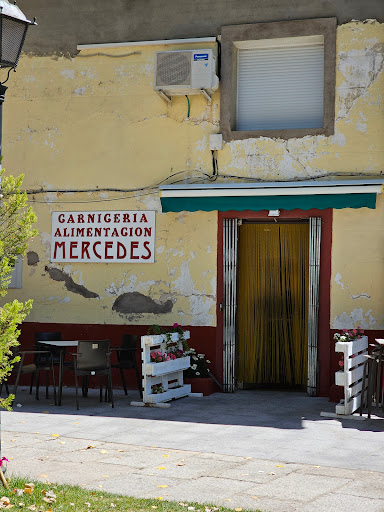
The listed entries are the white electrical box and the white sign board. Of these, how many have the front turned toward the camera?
2

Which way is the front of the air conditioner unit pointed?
toward the camera

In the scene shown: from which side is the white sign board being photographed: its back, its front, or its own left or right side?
front

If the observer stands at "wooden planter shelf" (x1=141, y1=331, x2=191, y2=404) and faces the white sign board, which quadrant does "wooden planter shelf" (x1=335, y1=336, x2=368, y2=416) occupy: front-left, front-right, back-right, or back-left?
back-right

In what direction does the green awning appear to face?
toward the camera

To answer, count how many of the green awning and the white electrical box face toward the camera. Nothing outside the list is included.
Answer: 2

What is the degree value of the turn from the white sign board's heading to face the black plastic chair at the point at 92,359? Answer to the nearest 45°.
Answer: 0° — it already faces it
